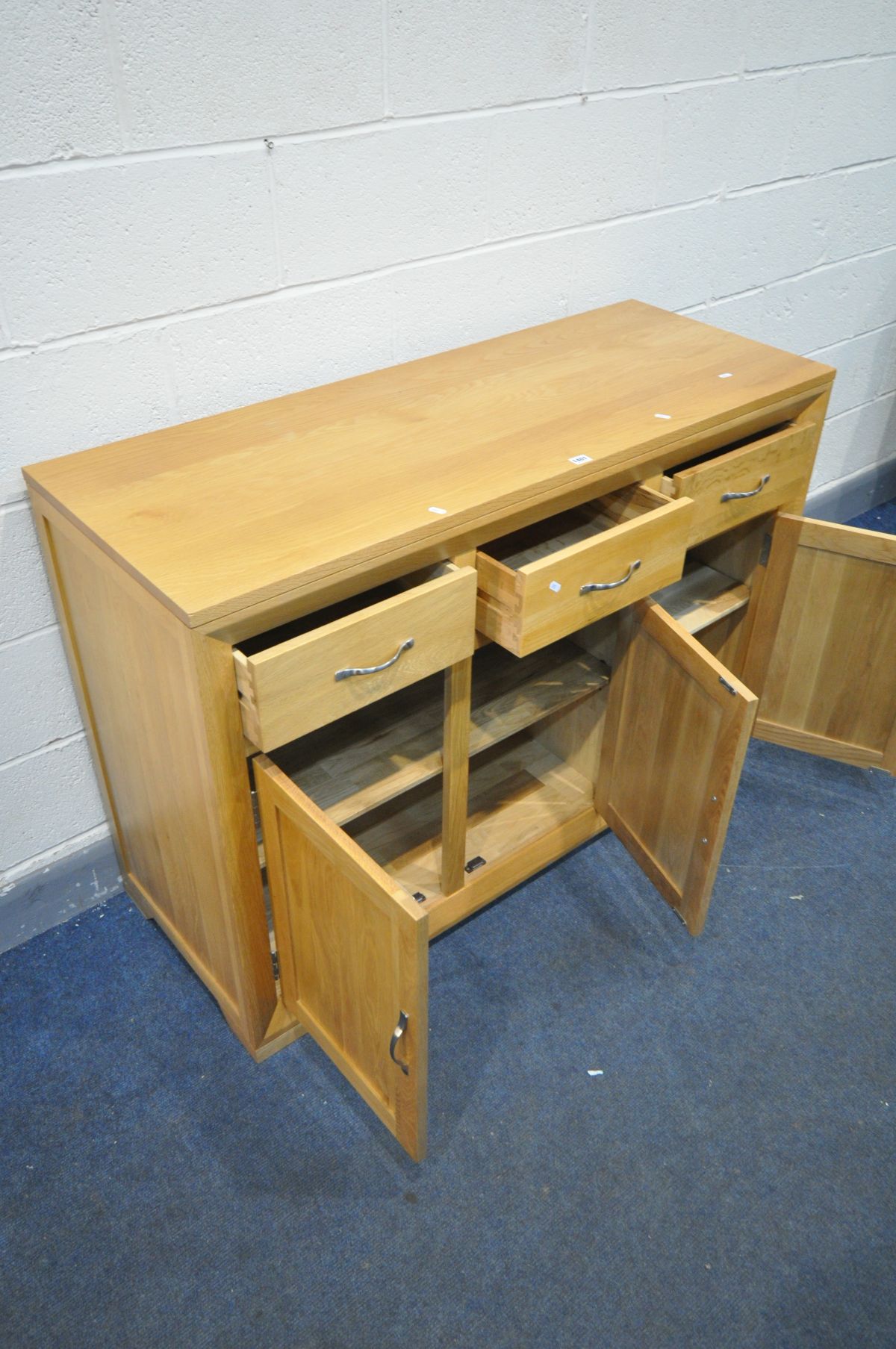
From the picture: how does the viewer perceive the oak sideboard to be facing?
facing the viewer and to the right of the viewer
